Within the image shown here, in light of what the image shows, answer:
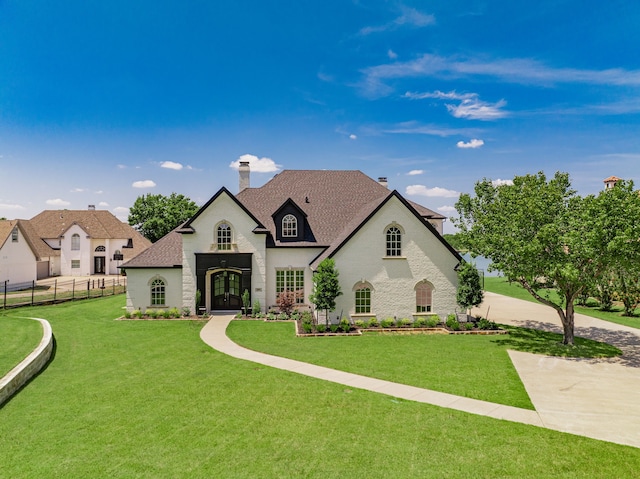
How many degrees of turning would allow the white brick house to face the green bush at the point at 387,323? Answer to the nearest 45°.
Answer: approximately 45° to its left

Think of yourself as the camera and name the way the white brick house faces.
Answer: facing the viewer

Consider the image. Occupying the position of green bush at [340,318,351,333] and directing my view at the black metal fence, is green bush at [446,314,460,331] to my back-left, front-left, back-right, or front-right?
back-right

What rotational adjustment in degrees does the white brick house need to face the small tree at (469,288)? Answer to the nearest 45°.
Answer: approximately 45° to its left

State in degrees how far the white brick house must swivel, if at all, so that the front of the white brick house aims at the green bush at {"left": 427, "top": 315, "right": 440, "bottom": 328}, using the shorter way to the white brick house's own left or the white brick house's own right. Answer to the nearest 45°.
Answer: approximately 45° to the white brick house's own left

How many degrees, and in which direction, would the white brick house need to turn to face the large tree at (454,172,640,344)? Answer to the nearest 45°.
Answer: approximately 45° to its left

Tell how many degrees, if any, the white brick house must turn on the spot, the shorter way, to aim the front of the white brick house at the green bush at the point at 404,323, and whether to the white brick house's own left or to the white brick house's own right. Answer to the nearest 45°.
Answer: approximately 45° to the white brick house's own left
